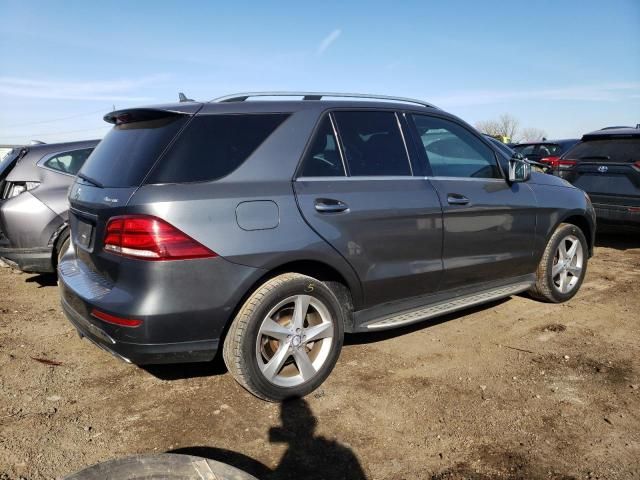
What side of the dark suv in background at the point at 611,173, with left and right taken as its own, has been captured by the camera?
back

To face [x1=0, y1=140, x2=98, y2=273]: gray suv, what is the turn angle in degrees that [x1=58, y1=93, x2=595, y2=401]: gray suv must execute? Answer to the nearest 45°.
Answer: approximately 90° to its left

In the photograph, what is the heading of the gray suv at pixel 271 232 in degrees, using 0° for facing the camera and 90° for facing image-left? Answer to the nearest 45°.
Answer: approximately 225°

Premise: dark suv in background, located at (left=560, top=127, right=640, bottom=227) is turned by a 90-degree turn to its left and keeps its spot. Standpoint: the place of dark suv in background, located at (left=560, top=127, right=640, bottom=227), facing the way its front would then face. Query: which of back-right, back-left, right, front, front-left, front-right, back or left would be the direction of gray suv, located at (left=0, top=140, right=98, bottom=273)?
front-left
